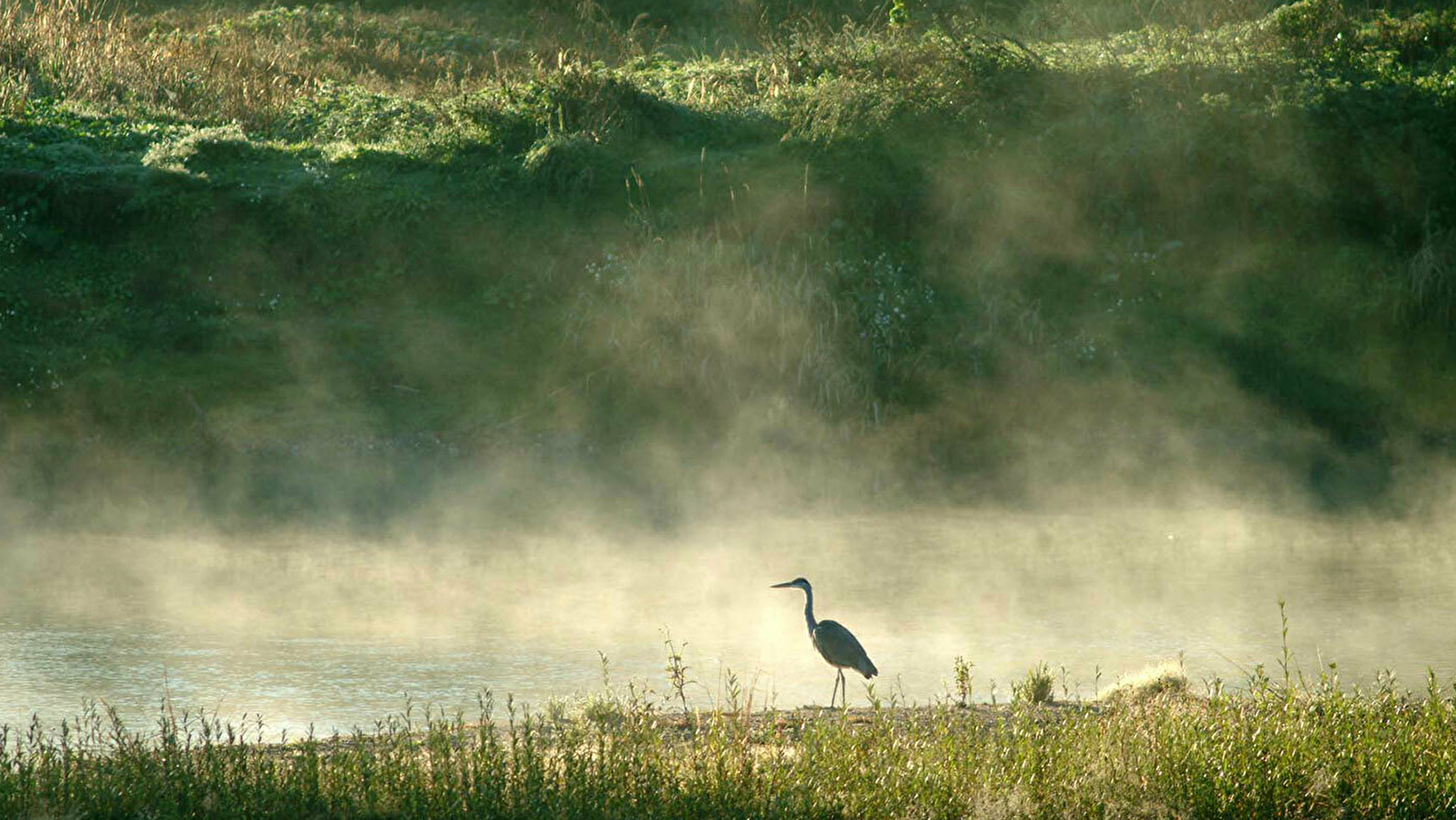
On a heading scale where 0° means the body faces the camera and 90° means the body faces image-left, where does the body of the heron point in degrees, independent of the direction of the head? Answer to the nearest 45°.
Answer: approximately 90°
